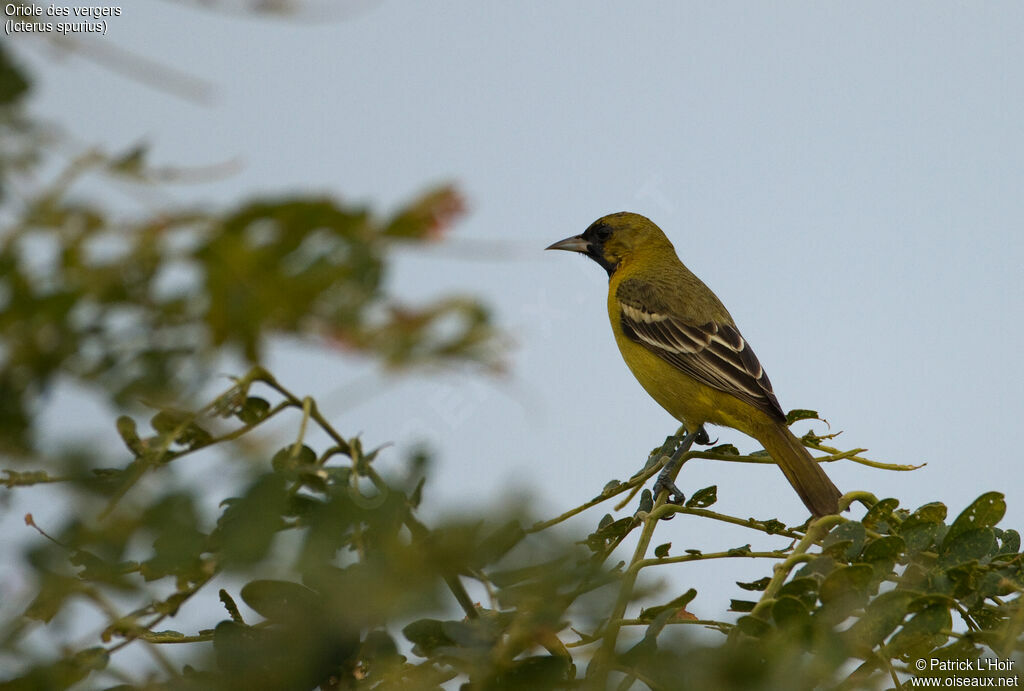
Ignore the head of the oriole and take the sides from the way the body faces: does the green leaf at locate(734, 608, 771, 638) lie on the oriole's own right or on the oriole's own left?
on the oriole's own left

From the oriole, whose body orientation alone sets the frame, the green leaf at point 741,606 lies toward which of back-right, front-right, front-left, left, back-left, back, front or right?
left

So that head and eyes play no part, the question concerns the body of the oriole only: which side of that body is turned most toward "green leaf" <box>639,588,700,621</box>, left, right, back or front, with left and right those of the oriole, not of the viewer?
left

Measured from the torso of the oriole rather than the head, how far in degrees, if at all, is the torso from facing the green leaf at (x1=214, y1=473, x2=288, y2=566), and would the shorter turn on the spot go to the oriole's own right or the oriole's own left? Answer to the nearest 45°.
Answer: approximately 90° to the oriole's own left

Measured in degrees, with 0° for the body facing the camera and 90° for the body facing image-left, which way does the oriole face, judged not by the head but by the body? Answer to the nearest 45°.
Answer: approximately 90°
